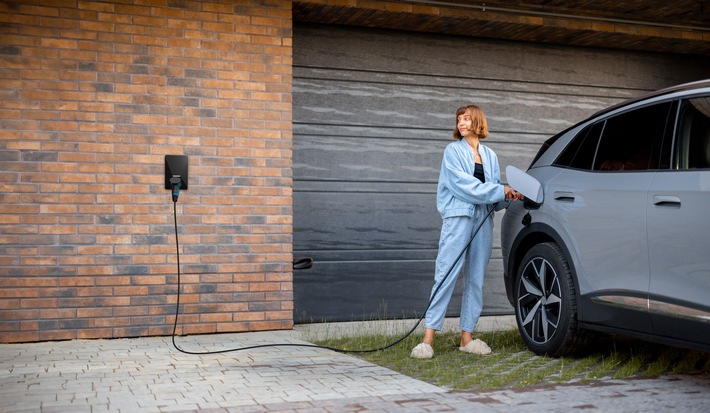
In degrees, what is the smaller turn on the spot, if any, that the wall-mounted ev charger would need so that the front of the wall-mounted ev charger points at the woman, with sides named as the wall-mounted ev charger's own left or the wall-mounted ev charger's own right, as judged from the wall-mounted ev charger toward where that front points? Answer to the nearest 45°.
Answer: approximately 45° to the wall-mounted ev charger's own left

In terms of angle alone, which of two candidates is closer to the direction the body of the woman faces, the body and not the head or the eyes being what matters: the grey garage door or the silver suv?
the silver suv

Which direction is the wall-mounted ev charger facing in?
toward the camera

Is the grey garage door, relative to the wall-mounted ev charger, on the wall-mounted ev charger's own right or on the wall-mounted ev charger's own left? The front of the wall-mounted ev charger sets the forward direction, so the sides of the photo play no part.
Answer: on the wall-mounted ev charger's own left

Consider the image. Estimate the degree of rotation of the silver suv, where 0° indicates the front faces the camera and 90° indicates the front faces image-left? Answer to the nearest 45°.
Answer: approximately 315°

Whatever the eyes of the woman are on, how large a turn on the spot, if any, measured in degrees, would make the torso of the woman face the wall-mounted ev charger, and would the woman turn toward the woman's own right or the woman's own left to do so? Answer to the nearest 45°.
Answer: approximately 135° to the woman's own right

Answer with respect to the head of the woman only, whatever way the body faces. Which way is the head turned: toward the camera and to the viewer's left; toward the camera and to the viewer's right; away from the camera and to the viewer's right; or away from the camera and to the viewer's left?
toward the camera and to the viewer's left

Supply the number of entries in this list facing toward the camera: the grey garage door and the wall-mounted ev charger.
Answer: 2

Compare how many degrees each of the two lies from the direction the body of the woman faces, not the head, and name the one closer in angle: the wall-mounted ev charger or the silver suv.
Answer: the silver suv

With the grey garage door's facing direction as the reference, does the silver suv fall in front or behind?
in front

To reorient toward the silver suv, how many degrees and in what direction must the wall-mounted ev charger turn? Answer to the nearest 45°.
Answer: approximately 45° to its left

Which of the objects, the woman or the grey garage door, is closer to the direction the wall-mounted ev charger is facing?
the woman

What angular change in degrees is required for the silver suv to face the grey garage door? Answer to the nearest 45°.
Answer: approximately 180°

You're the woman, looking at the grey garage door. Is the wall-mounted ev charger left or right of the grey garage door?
left
